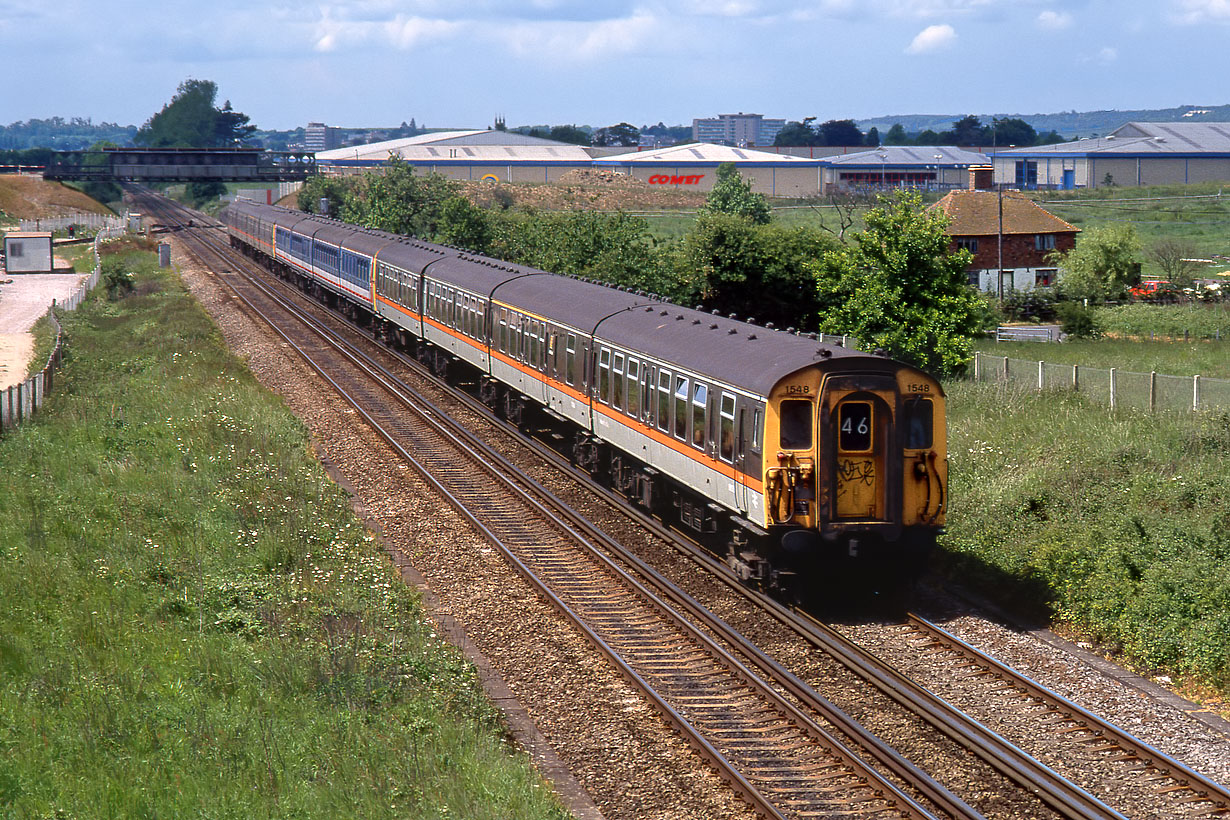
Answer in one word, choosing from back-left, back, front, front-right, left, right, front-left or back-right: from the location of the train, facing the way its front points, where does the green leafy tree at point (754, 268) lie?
back-left

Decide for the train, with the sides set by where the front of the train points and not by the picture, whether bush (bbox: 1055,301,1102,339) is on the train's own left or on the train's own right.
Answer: on the train's own left

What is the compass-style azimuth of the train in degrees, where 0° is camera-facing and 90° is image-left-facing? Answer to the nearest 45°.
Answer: approximately 315°

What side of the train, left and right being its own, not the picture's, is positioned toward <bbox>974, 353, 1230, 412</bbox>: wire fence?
left
